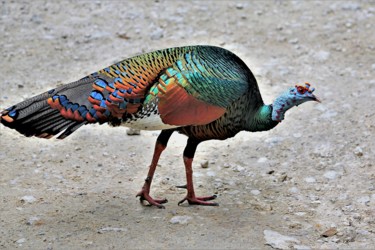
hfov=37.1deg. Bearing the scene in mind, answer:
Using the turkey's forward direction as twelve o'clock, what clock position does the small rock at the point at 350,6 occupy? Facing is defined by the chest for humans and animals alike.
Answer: The small rock is roughly at 10 o'clock from the turkey.

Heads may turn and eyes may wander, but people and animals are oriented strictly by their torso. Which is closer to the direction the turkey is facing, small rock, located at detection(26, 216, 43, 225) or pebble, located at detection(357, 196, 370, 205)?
the pebble

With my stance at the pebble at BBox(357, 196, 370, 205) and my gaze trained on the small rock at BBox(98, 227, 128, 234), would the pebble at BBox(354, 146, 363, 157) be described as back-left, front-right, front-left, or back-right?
back-right

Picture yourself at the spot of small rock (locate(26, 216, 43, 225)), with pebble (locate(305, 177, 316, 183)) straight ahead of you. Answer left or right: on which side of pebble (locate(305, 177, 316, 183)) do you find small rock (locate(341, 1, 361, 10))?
left

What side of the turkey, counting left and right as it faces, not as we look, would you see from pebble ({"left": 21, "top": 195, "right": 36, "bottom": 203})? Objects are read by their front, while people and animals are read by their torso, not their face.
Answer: back

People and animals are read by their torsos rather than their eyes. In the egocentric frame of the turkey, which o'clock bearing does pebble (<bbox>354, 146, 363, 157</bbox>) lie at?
The pebble is roughly at 11 o'clock from the turkey.

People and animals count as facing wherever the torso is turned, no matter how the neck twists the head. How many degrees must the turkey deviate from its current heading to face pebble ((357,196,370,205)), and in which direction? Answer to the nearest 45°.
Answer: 0° — it already faces it

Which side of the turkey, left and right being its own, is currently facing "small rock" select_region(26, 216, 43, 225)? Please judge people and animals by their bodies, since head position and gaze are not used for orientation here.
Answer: back

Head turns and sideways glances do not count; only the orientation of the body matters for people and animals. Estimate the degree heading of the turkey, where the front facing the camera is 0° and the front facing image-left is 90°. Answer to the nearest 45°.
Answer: approximately 270°
